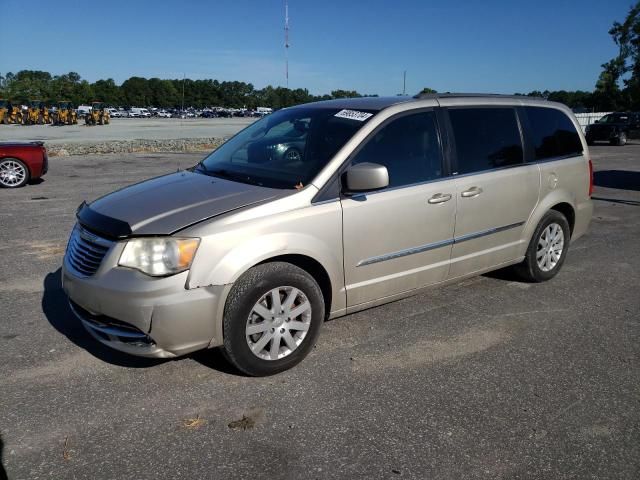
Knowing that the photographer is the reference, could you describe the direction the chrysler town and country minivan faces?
facing the viewer and to the left of the viewer

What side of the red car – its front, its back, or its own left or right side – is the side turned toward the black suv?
back

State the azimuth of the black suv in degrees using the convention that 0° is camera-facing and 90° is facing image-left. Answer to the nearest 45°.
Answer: approximately 45°

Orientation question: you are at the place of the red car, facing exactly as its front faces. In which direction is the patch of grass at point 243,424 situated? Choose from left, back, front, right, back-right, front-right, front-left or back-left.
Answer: left

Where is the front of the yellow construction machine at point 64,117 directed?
toward the camera

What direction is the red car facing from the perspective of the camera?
to the viewer's left

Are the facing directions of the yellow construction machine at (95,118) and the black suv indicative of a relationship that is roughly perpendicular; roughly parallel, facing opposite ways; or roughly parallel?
roughly perpendicular

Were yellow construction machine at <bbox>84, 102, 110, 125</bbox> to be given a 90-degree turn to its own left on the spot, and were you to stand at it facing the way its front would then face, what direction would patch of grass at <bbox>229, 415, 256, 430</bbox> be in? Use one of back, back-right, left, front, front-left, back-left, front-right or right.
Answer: right

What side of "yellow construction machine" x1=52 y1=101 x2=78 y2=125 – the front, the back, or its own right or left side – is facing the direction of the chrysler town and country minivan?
front

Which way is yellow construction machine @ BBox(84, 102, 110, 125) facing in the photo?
toward the camera

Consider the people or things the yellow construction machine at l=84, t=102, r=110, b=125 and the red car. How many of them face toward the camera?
1

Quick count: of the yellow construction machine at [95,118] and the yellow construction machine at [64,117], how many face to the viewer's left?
0

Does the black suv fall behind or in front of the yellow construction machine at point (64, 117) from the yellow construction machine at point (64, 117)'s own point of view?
in front

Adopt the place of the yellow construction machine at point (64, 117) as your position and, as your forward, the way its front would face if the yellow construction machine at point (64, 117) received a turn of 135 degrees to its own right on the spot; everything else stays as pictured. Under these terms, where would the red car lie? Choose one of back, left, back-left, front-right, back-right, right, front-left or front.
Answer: back-left

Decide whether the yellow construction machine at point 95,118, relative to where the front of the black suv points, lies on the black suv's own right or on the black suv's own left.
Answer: on the black suv's own right

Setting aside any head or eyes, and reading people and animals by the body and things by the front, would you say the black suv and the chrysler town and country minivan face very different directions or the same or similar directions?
same or similar directions

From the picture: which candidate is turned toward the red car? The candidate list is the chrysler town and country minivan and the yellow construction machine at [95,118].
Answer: the yellow construction machine
